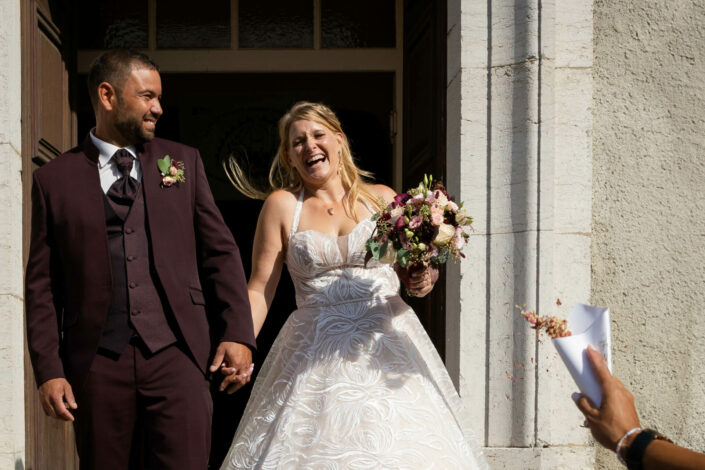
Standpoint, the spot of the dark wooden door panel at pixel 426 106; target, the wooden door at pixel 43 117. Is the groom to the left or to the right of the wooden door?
left

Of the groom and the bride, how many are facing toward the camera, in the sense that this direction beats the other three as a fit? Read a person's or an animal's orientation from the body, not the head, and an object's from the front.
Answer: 2

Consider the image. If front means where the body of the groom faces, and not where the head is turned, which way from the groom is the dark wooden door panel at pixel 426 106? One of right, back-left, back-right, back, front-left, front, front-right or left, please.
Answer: back-left

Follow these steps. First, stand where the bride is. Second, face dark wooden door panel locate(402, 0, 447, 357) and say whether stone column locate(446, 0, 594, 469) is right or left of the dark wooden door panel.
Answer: right

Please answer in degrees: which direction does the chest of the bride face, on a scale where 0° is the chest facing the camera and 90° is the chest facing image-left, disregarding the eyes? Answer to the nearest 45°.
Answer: approximately 0°

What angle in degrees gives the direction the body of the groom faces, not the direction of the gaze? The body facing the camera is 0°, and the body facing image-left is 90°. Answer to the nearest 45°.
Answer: approximately 0°

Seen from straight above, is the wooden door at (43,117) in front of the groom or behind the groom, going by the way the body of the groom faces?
behind

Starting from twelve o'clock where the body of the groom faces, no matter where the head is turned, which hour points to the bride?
The bride is roughly at 8 o'clock from the groom.
